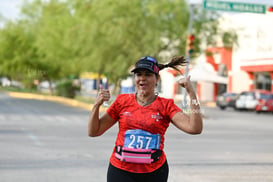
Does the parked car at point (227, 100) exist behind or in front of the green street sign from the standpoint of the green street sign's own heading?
behind

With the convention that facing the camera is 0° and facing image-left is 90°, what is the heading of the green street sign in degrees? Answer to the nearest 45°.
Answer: approximately 0°

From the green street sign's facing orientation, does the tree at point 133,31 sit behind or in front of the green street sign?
behind

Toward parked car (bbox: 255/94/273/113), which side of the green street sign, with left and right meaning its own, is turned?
back

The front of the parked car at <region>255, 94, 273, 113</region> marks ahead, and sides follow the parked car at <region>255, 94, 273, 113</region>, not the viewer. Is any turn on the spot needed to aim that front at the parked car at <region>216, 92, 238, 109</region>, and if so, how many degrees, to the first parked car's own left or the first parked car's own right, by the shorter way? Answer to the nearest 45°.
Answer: approximately 90° to the first parked car's own right

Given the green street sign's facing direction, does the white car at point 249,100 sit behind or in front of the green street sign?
behind

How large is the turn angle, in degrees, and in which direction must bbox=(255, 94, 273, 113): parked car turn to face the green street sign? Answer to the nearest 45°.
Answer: approximately 45° to its left
